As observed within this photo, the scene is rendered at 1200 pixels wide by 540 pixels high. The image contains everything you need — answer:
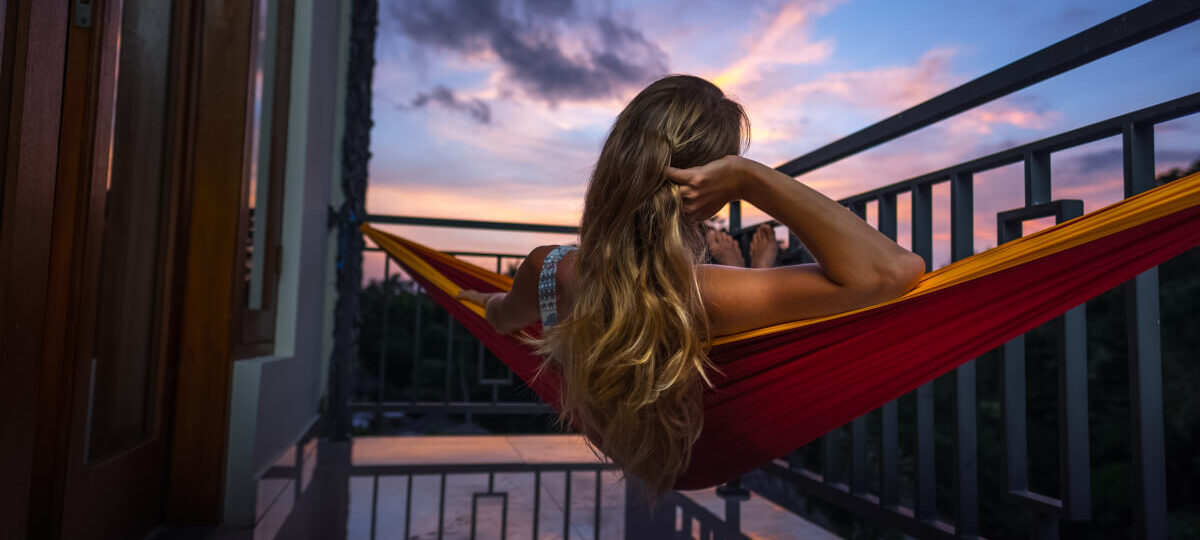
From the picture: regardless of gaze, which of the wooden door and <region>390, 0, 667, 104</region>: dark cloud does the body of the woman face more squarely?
the dark cloud

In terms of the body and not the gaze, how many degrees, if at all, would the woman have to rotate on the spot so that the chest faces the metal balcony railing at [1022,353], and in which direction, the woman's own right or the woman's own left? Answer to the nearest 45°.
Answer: approximately 45° to the woman's own right

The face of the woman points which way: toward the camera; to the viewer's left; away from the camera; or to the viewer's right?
away from the camera

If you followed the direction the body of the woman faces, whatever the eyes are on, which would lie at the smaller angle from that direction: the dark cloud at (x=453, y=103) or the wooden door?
the dark cloud

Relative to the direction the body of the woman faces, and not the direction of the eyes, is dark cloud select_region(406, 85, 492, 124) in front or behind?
in front

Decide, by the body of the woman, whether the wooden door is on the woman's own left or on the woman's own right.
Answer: on the woman's own left

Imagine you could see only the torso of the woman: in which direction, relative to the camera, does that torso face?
away from the camera

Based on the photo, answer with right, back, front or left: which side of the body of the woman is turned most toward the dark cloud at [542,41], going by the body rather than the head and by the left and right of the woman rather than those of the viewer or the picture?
front
